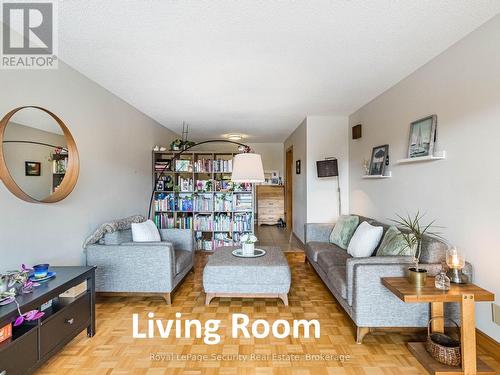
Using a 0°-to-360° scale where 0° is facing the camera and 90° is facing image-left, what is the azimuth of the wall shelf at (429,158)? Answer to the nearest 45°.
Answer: approximately 45°

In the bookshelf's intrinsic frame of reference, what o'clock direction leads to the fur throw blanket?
The fur throw blanket is roughly at 1 o'clock from the bookshelf.

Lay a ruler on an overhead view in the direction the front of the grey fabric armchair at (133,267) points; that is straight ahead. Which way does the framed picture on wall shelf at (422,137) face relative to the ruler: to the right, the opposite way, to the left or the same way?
the opposite way

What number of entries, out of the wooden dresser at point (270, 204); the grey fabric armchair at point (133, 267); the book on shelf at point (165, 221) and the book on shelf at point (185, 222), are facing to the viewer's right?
1

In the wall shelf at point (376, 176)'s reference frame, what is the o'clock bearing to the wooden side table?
The wooden side table is roughly at 10 o'clock from the wall shelf.

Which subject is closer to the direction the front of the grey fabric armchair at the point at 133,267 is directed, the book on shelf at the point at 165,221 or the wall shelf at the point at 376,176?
the wall shelf

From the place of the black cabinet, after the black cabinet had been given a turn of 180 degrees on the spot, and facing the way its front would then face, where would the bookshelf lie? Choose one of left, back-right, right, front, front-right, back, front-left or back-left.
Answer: right

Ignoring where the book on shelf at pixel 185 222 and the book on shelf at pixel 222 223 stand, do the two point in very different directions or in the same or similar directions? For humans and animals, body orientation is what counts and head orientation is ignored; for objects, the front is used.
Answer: same or similar directions

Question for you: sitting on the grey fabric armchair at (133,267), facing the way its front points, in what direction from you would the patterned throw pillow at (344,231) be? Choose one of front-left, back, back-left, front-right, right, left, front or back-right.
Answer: front

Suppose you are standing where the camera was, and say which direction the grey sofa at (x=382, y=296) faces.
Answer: facing to the left of the viewer

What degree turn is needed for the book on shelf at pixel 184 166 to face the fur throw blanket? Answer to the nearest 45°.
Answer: approximately 45° to its right

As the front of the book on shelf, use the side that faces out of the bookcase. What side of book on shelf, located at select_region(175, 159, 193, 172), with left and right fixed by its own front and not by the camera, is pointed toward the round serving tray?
front

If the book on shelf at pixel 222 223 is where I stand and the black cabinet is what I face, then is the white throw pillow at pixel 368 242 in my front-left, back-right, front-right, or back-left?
front-left

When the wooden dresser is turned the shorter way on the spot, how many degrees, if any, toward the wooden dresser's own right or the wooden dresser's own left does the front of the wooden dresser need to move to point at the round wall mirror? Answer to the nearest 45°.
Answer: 0° — it already faces it

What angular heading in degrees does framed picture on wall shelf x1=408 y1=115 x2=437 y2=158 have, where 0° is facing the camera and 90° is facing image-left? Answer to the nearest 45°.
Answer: approximately 45°

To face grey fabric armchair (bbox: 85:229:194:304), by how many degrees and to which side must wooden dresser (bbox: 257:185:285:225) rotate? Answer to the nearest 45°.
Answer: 0° — it already faces it

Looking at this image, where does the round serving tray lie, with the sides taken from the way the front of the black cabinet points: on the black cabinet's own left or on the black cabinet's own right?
on the black cabinet's own left

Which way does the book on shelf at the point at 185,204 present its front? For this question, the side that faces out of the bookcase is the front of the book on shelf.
toward the camera

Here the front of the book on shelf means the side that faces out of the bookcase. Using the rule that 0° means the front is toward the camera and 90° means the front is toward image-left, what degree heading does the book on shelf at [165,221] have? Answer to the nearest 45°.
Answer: approximately 0°

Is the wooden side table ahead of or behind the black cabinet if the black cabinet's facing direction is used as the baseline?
ahead

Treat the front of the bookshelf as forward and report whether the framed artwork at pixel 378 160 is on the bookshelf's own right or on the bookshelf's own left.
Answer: on the bookshelf's own left
